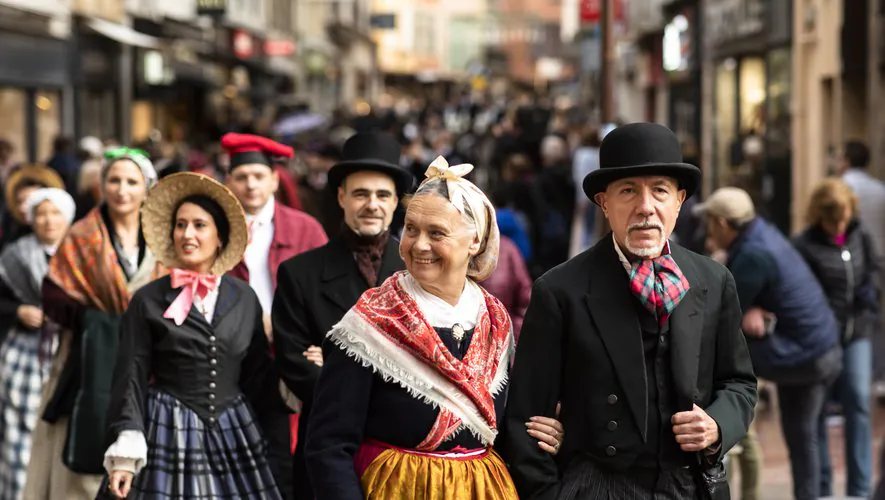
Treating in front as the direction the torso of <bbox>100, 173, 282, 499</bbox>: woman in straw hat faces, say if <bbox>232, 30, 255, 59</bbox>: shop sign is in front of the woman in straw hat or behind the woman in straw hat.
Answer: behind

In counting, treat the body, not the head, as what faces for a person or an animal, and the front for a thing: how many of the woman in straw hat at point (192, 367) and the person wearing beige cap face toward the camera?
1

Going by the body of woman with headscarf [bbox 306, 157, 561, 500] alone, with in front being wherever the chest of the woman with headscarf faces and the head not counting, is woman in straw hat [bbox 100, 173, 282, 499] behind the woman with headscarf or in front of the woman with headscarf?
behind

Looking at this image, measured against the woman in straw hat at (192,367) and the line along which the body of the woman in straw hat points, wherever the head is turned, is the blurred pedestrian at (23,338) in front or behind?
behind

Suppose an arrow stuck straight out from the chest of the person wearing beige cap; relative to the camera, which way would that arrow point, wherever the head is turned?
to the viewer's left

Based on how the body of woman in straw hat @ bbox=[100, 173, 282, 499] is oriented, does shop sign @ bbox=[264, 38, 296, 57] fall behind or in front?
behind
